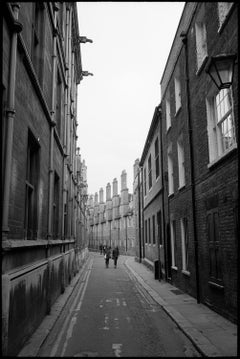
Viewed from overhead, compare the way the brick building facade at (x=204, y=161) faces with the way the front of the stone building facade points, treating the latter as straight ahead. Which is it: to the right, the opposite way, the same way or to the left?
the opposite way

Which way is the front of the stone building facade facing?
to the viewer's right

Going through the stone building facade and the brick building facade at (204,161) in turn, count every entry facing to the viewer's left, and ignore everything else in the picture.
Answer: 1

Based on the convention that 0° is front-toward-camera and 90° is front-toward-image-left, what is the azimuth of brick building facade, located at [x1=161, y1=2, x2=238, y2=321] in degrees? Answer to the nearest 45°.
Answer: approximately 90°

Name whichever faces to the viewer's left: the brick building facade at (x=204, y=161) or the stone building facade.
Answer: the brick building facade
